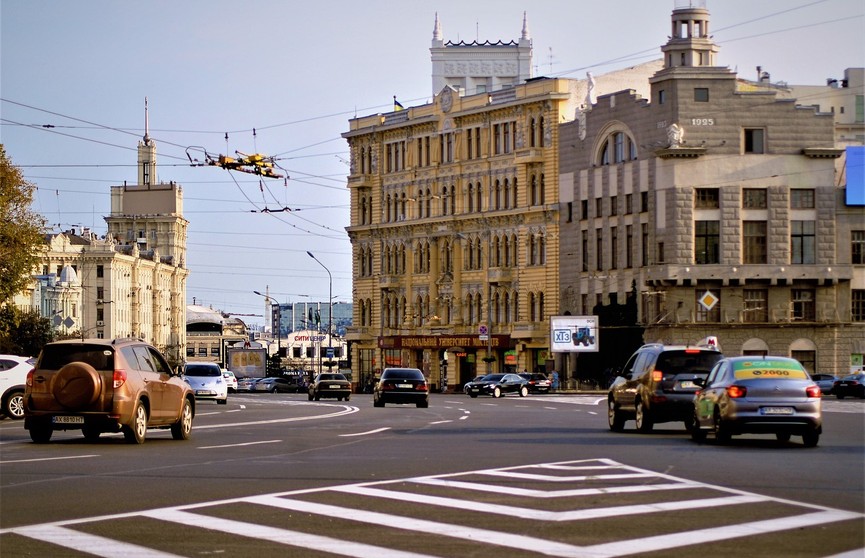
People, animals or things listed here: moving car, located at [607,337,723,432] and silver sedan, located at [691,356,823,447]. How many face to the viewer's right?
0

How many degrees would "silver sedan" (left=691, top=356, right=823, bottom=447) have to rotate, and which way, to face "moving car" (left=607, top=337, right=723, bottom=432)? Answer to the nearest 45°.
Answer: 0° — it already faces it

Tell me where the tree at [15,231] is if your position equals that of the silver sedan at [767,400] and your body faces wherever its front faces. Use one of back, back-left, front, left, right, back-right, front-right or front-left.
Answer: front-left

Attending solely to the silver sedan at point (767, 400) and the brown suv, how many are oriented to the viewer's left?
0

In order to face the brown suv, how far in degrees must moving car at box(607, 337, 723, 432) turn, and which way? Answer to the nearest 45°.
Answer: approximately 90° to its left

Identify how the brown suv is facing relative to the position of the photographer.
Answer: facing away from the viewer and to the right of the viewer

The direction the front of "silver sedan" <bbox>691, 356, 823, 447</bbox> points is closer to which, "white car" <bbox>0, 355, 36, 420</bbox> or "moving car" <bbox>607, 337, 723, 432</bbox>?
the moving car

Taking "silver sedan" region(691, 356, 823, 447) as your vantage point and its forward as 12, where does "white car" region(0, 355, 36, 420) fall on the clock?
The white car is roughly at 10 o'clock from the silver sedan.

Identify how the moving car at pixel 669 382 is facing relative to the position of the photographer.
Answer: facing away from the viewer and to the left of the viewer

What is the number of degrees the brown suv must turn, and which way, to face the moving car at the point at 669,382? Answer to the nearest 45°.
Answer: approximately 45° to its right

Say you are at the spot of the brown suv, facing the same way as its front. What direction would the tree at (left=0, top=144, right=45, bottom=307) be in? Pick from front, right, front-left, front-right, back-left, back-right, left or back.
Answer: front-left

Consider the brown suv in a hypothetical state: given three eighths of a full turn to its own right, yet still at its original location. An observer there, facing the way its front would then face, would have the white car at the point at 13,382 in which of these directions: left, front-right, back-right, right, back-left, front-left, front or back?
back

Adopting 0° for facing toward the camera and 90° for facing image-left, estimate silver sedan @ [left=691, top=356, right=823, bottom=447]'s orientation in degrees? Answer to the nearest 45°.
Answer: approximately 180°
